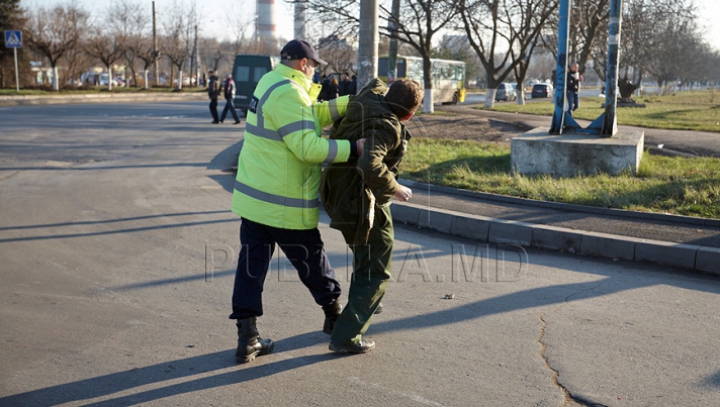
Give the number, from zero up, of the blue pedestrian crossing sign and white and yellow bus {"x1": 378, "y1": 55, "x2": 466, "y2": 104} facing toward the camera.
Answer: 1

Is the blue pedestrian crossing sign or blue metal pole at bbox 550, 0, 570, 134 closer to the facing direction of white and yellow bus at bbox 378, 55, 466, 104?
the blue metal pole

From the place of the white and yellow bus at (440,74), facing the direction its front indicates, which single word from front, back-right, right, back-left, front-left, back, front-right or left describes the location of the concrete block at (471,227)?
right

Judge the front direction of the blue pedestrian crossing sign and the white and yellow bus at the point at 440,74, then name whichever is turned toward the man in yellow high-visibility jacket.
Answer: the blue pedestrian crossing sign

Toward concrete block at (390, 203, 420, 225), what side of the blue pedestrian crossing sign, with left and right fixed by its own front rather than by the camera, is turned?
front

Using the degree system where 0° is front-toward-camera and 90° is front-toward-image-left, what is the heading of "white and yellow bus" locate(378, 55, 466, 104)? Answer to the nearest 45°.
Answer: approximately 270°

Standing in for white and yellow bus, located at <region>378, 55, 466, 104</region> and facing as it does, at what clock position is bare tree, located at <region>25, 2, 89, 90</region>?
The bare tree is roughly at 6 o'clock from the white and yellow bus.

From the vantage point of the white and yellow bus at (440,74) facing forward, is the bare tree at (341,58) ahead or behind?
behind

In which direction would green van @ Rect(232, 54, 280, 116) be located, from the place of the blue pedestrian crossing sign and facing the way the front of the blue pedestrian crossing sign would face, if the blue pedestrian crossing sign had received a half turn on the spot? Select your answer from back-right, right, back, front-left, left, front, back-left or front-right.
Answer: back-right

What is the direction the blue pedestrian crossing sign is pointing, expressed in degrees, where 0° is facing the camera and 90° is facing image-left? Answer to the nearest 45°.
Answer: approximately 0°

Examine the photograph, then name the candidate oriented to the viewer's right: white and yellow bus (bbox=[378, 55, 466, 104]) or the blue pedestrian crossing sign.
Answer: the white and yellow bus
